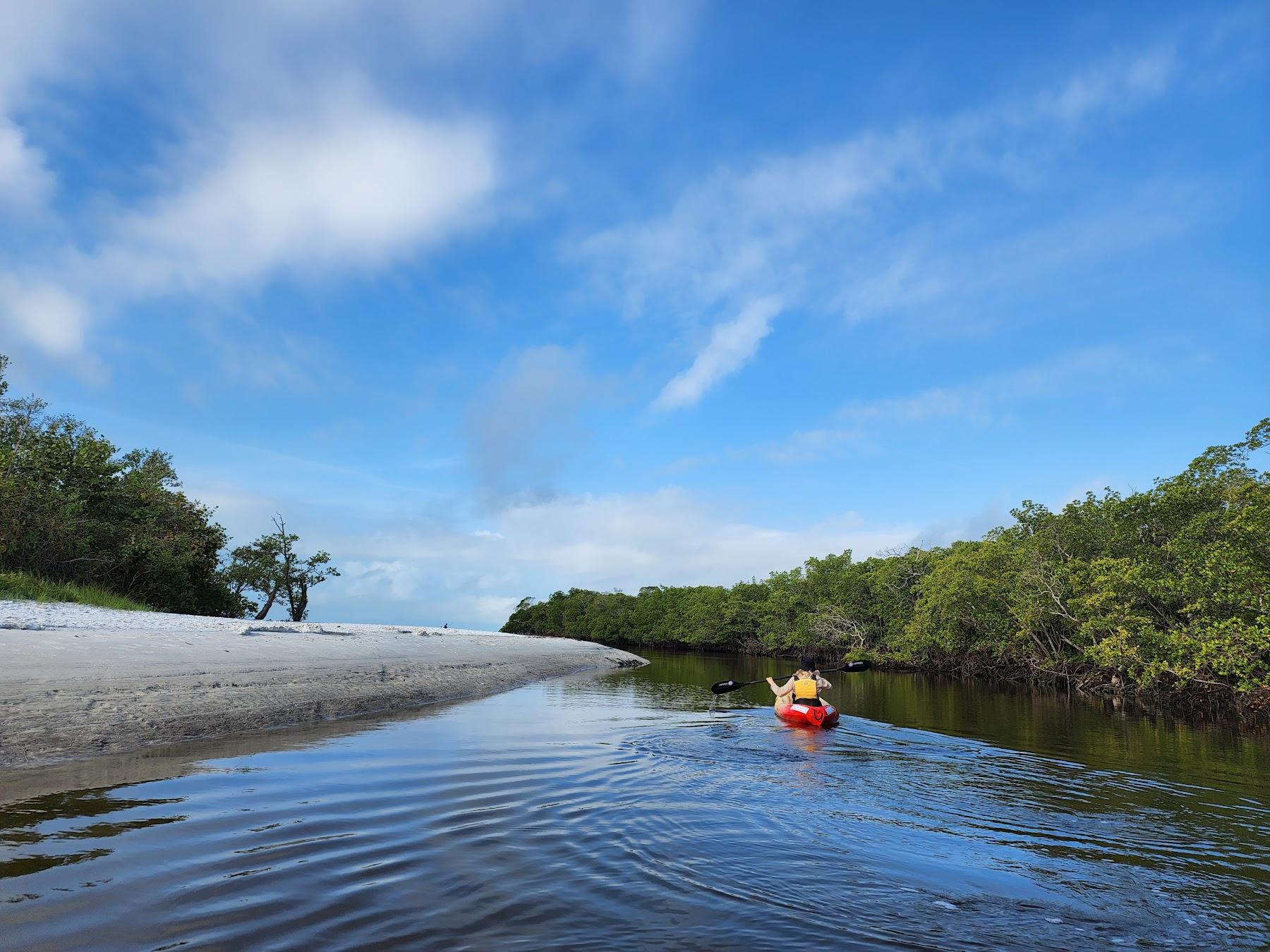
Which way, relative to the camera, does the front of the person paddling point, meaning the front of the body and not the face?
away from the camera

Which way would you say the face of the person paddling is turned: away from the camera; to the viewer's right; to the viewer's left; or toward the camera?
away from the camera
